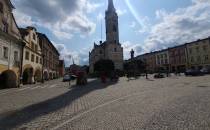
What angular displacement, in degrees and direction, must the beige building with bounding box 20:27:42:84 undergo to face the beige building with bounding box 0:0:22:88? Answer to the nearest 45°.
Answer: approximately 45° to its right

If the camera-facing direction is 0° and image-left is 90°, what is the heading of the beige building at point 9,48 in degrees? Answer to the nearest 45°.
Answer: approximately 315°

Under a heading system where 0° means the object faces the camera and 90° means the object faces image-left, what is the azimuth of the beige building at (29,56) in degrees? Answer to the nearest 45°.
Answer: approximately 315°

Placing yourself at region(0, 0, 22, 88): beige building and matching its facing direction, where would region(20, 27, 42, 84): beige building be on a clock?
region(20, 27, 42, 84): beige building is roughly at 8 o'clock from region(0, 0, 22, 88): beige building.

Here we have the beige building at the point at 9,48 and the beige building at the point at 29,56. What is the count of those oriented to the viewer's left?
0
